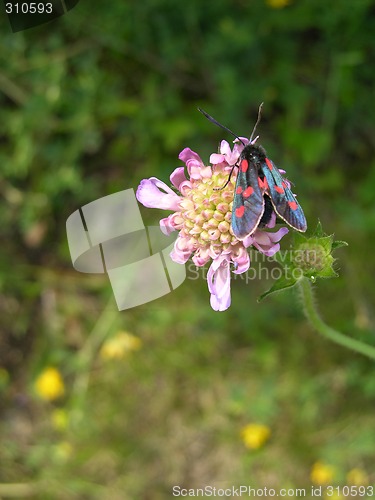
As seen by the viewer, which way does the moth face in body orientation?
away from the camera
